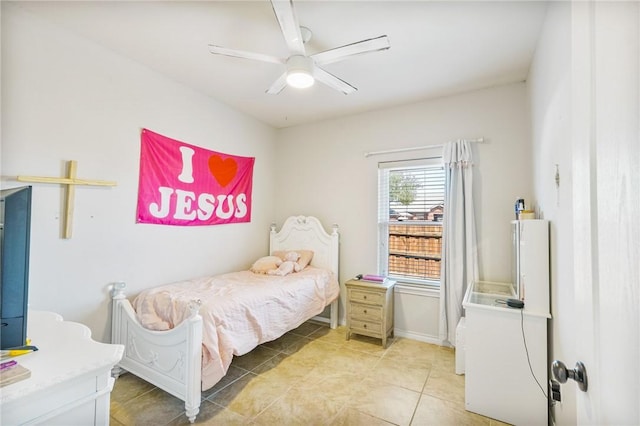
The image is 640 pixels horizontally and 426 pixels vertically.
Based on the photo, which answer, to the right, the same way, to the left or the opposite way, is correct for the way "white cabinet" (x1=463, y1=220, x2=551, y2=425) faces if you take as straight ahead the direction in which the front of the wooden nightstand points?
to the right

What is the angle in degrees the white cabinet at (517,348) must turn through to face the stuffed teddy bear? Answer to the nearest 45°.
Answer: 0° — it already faces it

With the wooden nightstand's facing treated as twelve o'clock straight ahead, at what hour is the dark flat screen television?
The dark flat screen television is roughly at 1 o'clock from the wooden nightstand.

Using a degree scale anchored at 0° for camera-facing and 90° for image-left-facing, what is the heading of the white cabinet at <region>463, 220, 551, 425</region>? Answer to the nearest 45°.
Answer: approximately 90°

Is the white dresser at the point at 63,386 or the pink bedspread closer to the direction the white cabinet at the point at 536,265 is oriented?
the pink bedspread

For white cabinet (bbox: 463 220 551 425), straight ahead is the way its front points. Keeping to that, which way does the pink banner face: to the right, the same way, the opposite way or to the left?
the opposite way

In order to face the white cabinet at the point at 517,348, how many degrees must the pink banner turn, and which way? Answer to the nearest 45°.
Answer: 0° — it already faces it

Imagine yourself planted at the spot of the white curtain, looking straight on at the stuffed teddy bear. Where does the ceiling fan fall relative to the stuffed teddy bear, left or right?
left

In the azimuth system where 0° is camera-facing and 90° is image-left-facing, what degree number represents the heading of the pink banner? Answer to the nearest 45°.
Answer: approximately 315°

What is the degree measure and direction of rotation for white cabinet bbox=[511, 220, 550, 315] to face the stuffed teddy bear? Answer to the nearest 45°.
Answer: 0° — it already faces it

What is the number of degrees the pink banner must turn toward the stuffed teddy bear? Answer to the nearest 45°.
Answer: approximately 45° to its left

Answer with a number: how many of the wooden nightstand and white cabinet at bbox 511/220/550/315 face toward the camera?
1
